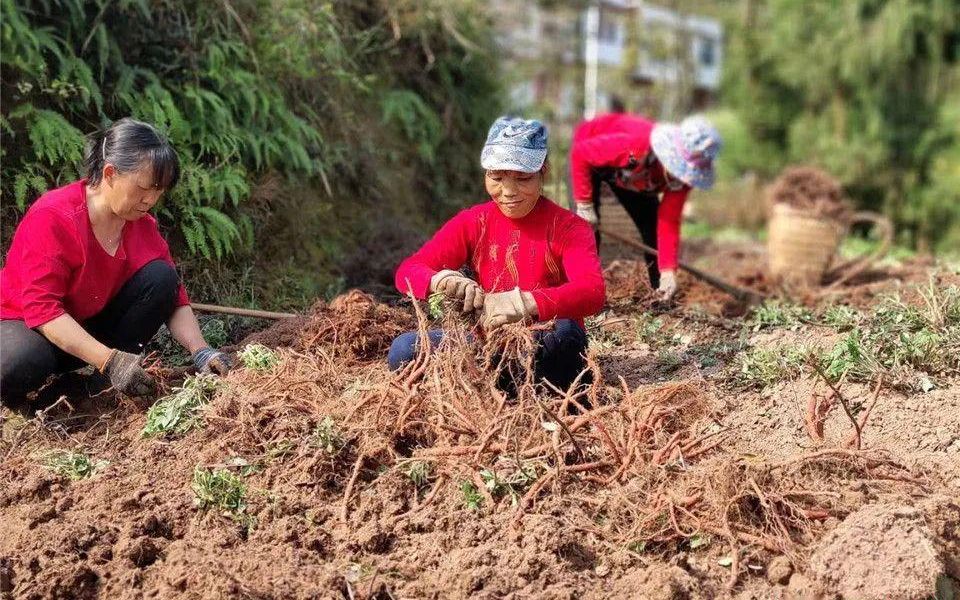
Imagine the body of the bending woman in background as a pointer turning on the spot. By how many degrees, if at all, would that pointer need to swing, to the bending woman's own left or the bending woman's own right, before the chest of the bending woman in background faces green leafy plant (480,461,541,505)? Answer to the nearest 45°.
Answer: approximately 45° to the bending woman's own right

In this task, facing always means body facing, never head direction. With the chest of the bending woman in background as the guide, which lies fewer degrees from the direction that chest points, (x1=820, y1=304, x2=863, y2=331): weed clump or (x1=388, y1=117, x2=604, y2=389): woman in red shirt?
the weed clump

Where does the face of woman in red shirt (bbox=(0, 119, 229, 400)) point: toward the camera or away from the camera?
toward the camera

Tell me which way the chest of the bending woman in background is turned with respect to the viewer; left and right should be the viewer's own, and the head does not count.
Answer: facing the viewer and to the right of the viewer

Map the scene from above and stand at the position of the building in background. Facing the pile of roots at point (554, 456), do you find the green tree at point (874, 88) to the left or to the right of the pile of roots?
left

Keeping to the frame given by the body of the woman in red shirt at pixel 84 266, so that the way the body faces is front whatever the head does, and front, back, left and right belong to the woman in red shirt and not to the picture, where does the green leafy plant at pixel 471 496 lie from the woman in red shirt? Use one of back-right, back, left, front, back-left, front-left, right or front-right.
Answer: front

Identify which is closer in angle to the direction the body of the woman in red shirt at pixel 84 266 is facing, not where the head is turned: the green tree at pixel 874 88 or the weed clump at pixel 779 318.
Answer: the weed clump

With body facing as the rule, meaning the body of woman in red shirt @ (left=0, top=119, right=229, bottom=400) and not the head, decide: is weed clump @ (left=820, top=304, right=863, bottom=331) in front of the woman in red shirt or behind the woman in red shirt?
in front

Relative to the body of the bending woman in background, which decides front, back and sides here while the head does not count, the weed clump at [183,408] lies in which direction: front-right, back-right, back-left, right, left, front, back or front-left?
right

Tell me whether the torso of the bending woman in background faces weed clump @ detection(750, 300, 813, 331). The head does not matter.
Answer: yes

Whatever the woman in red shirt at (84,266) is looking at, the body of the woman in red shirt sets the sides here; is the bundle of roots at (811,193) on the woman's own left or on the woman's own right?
on the woman's own left

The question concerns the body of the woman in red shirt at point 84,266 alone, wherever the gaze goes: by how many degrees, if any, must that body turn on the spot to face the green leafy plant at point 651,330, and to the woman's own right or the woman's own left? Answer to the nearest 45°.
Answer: approximately 45° to the woman's own left

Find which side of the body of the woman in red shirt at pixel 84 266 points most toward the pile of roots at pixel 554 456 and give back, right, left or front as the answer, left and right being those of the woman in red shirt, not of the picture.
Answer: front

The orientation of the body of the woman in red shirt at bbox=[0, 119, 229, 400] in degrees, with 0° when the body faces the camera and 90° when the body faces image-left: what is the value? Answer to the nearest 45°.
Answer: approximately 315°

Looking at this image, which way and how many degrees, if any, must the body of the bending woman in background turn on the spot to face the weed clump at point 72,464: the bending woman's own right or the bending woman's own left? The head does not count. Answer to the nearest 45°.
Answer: approximately 90° to the bending woman's own right

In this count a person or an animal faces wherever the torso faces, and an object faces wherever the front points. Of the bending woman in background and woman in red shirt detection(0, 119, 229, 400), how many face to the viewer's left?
0

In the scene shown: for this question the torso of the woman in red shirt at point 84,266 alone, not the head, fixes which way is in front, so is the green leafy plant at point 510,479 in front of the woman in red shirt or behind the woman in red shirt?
in front

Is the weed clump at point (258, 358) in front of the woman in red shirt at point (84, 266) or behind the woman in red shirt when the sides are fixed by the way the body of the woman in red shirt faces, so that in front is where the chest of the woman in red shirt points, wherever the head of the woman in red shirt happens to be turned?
in front
